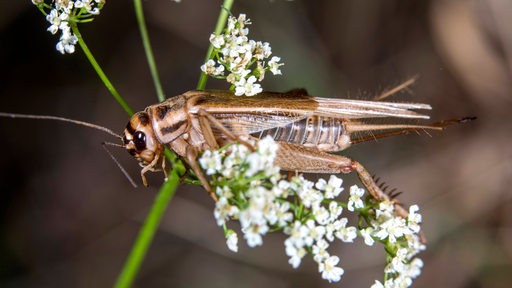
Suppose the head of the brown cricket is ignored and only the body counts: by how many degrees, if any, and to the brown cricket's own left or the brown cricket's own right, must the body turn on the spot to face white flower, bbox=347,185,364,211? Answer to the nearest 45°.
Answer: approximately 180°

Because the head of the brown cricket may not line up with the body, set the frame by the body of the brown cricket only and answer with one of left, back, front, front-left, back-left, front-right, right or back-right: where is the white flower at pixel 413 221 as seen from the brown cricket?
back

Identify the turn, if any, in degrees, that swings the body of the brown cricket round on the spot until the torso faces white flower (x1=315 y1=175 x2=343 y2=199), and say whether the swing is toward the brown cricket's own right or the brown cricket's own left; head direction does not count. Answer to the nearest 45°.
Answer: approximately 135° to the brown cricket's own left

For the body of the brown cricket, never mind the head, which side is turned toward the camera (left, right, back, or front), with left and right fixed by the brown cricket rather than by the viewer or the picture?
left
